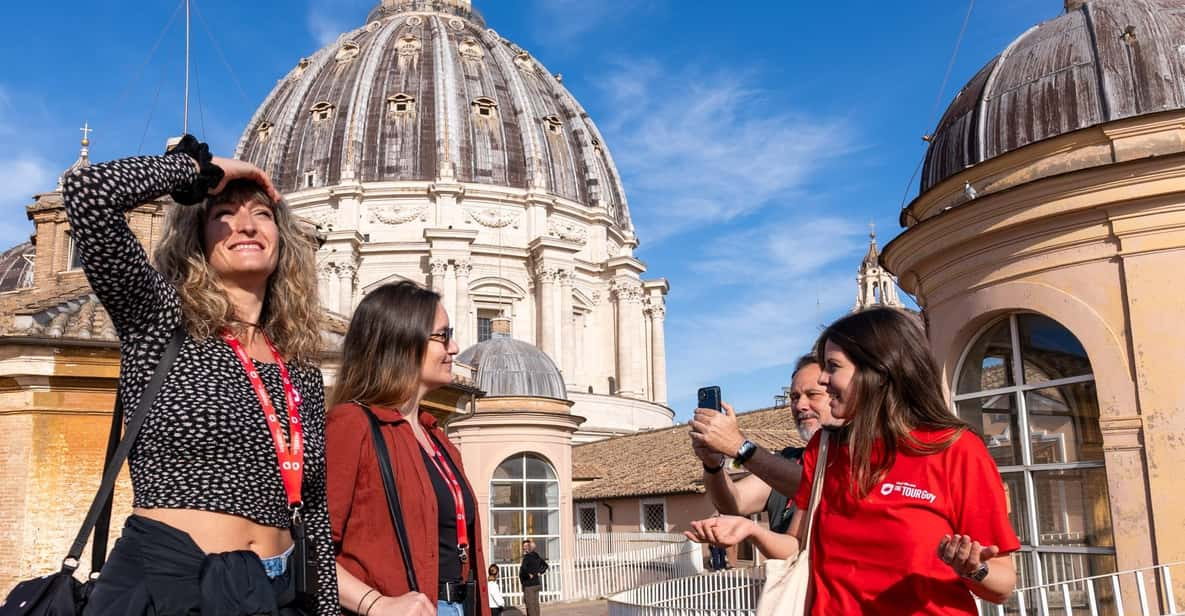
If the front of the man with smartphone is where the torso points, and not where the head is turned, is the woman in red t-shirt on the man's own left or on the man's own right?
on the man's own left

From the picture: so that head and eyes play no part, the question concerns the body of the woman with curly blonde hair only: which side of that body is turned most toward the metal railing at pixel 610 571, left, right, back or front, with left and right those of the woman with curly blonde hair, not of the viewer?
left

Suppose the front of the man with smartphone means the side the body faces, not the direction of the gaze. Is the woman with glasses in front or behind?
in front

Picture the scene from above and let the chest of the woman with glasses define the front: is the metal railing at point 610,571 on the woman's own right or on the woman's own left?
on the woman's own left

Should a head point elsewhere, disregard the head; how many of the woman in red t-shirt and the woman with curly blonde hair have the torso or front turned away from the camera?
0

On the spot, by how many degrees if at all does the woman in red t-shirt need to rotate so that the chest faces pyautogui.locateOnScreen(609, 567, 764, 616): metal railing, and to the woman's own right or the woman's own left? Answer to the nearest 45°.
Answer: approximately 135° to the woman's own right

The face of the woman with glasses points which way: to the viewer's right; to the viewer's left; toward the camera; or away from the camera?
to the viewer's right

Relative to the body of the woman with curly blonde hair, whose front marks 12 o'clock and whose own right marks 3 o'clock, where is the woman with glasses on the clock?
The woman with glasses is roughly at 9 o'clock from the woman with curly blonde hair.

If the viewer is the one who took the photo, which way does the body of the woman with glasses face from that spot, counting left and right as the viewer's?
facing the viewer and to the right of the viewer
